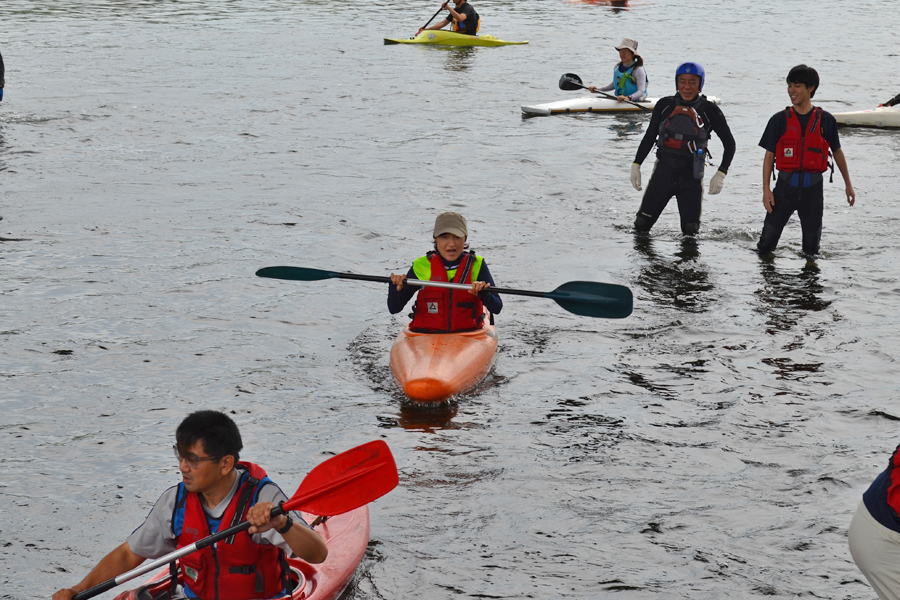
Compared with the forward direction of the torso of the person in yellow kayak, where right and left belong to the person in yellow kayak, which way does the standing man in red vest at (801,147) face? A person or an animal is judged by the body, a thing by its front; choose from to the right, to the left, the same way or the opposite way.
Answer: to the left

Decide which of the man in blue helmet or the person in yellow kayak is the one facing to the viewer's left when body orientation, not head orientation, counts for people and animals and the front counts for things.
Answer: the person in yellow kayak

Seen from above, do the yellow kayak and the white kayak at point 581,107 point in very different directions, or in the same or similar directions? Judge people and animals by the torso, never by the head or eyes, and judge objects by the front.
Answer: same or similar directions

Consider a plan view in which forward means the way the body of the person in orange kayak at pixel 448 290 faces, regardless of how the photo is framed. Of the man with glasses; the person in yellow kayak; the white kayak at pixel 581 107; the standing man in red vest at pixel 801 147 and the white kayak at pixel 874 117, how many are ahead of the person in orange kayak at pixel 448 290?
1

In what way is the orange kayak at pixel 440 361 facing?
toward the camera

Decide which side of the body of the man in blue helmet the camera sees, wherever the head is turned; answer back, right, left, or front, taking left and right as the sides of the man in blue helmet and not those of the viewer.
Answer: front

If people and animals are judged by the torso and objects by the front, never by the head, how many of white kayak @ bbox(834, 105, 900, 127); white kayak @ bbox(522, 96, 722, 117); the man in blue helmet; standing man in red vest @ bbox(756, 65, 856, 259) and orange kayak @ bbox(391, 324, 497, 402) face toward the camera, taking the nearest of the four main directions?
3

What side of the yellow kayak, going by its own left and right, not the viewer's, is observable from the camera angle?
left

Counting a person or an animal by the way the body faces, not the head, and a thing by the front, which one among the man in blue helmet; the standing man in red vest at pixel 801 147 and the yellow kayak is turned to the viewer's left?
the yellow kayak

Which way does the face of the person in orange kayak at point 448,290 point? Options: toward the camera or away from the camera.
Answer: toward the camera

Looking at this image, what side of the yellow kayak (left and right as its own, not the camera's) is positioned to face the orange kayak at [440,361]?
left

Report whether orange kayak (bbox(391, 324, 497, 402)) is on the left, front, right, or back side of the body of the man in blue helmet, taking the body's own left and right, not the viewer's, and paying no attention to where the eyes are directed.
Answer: front

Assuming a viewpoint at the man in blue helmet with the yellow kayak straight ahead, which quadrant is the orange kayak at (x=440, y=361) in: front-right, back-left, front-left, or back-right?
back-left

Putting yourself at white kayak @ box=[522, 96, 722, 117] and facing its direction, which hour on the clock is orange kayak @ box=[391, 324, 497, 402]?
The orange kayak is roughly at 9 o'clock from the white kayak.

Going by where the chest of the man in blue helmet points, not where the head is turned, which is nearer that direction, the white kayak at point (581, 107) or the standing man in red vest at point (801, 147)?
the standing man in red vest

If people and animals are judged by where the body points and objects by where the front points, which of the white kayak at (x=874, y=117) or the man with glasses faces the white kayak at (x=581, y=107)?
the white kayak at (x=874, y=117)

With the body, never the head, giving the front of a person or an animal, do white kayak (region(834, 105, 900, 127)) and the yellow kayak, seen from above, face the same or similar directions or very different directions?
same or similar directions

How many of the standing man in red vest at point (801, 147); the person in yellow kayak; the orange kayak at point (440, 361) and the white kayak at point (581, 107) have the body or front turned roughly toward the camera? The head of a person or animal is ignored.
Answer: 2

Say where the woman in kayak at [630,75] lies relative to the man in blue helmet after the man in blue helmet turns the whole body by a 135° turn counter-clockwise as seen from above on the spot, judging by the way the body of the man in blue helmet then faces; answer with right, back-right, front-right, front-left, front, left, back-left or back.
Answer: front-left
